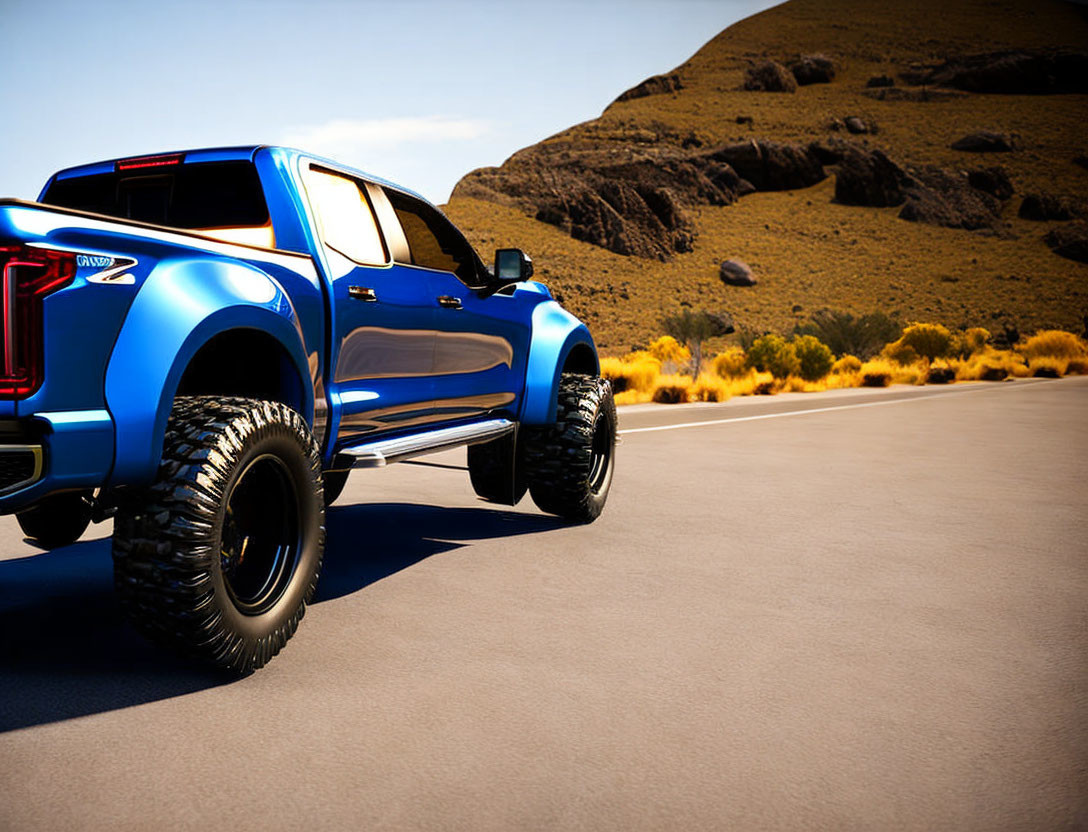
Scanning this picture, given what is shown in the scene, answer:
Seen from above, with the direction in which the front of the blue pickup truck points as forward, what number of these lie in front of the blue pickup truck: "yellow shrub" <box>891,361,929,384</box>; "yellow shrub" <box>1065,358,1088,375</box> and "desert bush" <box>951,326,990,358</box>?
3

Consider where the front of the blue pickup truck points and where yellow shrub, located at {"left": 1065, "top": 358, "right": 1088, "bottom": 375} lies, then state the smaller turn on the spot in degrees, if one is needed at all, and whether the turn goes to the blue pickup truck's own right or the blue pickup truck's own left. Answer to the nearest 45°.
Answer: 0° — it already faces it

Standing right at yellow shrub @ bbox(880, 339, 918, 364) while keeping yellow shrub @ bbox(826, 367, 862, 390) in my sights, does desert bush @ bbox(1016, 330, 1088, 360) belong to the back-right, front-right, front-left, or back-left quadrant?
back-left

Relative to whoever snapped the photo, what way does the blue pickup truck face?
facing away from the viewer and to the right of the viewer

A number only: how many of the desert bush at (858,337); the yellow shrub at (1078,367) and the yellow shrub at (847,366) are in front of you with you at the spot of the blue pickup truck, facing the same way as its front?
3

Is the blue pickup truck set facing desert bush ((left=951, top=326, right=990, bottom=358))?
yes

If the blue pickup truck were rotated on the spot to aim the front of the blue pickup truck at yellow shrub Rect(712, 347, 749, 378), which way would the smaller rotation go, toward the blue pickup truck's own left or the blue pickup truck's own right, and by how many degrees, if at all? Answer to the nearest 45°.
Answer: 0° — it already faces it
